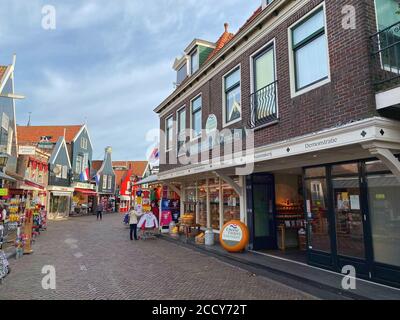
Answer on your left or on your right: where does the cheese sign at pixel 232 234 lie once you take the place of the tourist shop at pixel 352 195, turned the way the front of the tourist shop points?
on your right

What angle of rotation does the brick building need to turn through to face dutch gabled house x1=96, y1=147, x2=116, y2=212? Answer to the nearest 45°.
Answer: approximately 90° to its right

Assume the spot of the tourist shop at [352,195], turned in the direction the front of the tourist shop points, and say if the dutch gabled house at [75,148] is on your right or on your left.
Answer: on your right

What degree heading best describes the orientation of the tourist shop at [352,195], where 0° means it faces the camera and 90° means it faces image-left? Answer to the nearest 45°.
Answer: approximately 45°

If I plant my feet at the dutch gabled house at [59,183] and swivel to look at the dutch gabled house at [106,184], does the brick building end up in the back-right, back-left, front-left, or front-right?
back-right
